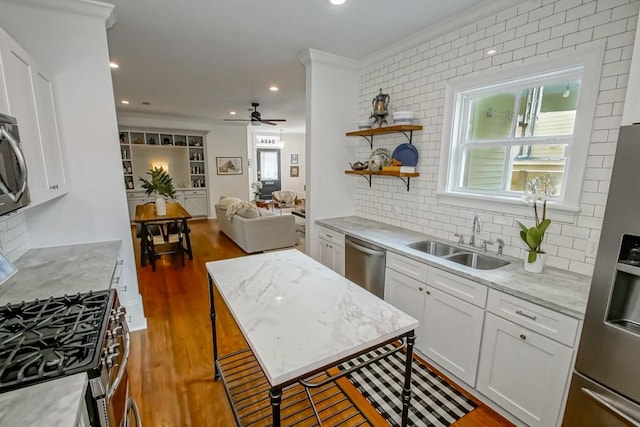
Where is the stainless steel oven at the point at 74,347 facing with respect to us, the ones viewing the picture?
facing to the right of the viewer

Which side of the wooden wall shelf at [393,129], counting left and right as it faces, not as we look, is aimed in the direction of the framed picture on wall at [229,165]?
right

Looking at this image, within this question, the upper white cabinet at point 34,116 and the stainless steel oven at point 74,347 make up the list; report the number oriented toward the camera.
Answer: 0

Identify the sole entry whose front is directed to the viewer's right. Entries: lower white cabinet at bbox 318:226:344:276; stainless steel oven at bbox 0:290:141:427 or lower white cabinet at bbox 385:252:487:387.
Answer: the stainless steel oven

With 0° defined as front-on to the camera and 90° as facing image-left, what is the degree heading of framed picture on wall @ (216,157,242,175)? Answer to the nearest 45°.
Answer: approximately 0°

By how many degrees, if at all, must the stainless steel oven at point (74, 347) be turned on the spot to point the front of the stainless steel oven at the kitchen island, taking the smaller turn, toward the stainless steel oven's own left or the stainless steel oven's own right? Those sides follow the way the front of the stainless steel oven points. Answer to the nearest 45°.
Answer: approximately 45° to the stainless steel oven's own right

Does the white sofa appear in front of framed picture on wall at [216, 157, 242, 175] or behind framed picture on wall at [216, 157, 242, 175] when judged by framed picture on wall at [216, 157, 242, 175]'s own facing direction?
in front

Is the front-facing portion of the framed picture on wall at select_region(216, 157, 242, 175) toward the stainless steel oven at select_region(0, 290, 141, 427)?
yes

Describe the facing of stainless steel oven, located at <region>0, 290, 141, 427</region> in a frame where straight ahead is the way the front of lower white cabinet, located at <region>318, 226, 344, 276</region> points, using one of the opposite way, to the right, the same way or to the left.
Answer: the opposite way

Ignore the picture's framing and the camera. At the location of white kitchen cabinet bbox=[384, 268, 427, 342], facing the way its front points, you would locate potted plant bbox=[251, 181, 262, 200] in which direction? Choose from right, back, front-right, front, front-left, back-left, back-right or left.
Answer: right
